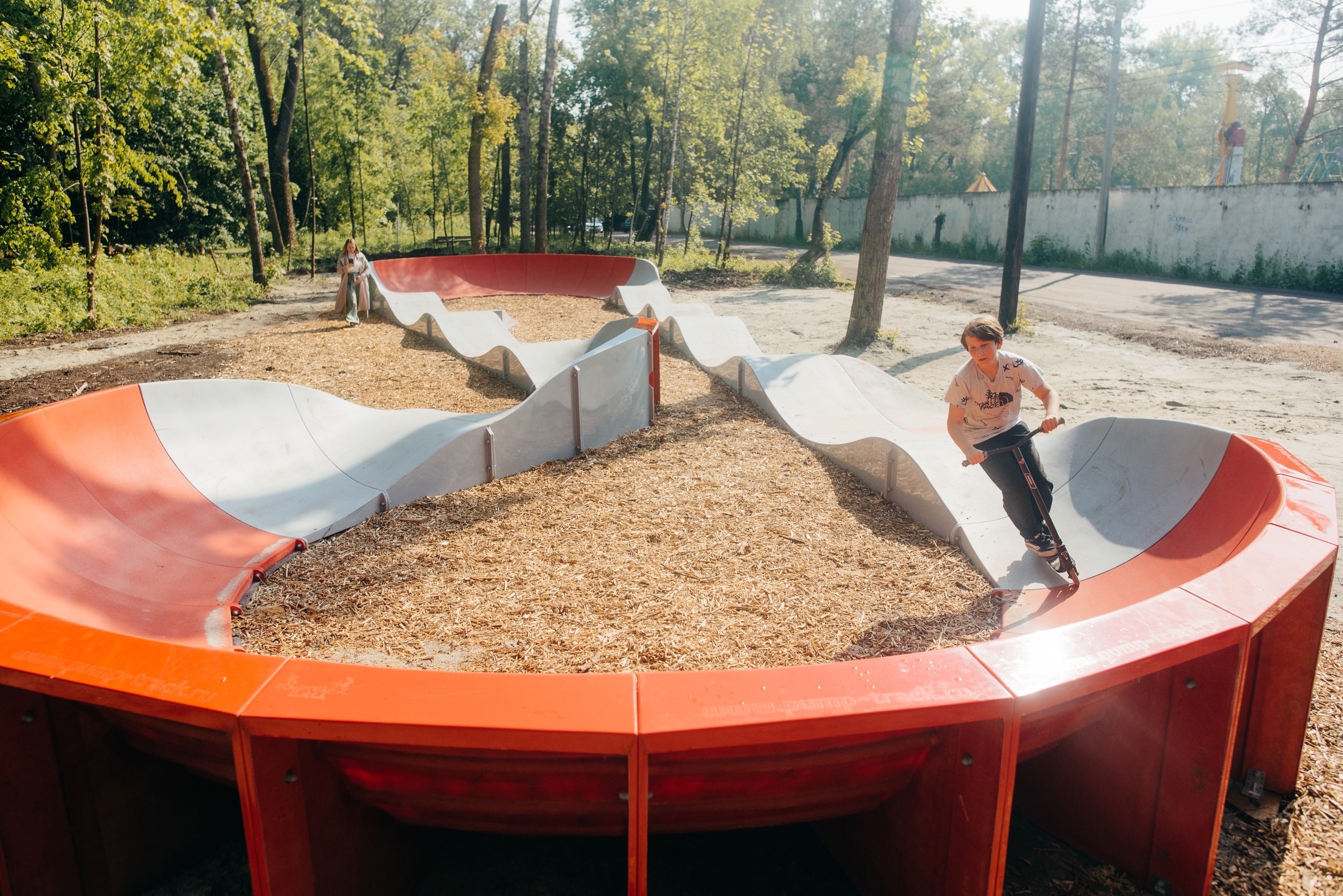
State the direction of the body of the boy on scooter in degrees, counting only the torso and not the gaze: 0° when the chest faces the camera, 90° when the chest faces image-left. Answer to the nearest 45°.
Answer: approximately 0°

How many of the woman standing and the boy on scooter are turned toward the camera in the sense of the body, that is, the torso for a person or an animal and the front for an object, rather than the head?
2

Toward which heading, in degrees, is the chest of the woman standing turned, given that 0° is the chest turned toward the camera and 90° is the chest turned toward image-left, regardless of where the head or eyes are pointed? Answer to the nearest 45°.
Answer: approximately 0°

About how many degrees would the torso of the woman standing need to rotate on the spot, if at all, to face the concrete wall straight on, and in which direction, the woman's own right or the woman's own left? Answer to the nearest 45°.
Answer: approximately 90° to the woman's own left

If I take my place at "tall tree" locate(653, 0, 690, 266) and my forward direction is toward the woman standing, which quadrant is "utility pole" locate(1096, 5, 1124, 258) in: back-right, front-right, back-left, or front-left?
back-left
